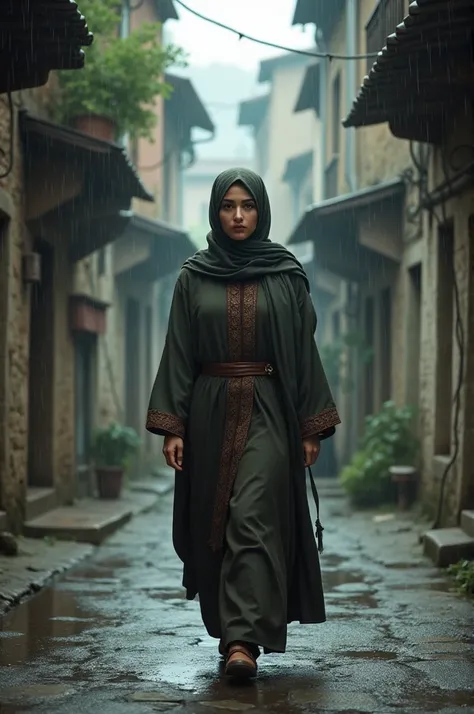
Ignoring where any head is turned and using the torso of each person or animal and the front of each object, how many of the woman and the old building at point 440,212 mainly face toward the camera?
1

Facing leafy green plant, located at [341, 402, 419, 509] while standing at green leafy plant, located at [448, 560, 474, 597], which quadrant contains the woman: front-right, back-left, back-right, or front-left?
back-left

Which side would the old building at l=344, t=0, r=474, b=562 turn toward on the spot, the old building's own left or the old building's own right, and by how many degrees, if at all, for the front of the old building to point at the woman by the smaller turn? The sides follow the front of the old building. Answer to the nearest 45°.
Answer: approximately 90° to the old building's own left

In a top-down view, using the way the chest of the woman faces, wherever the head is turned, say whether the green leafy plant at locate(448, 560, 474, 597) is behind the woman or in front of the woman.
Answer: behind

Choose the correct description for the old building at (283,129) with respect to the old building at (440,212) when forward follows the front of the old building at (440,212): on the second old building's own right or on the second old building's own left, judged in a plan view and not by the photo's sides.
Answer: on the second old building's own right

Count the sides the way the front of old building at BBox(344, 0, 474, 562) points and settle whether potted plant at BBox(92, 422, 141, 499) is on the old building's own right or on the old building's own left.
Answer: on the old building's own right

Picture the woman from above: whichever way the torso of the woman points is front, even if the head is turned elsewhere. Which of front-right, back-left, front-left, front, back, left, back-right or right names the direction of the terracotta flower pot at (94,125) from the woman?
back

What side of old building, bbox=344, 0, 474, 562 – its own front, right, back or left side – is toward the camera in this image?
left

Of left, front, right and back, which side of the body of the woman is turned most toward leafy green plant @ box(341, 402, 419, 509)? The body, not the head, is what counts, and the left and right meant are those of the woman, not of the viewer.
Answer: back

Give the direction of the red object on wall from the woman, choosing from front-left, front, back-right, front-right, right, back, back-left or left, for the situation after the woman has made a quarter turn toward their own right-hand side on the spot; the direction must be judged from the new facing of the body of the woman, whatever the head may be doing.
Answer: right

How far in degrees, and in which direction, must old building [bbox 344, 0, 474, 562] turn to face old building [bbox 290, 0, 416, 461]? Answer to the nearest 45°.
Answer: approximately 90° to its right

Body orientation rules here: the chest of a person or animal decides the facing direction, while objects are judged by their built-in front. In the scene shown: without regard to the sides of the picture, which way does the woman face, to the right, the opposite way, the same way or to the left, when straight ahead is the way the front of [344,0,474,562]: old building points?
to the left

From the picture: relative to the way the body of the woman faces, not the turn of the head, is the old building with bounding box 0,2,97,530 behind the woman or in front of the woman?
behind

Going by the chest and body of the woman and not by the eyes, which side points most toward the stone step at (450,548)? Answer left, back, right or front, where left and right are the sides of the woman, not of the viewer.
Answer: back

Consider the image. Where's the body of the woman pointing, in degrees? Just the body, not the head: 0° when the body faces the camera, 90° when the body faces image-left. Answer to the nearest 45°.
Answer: approximately 0°
